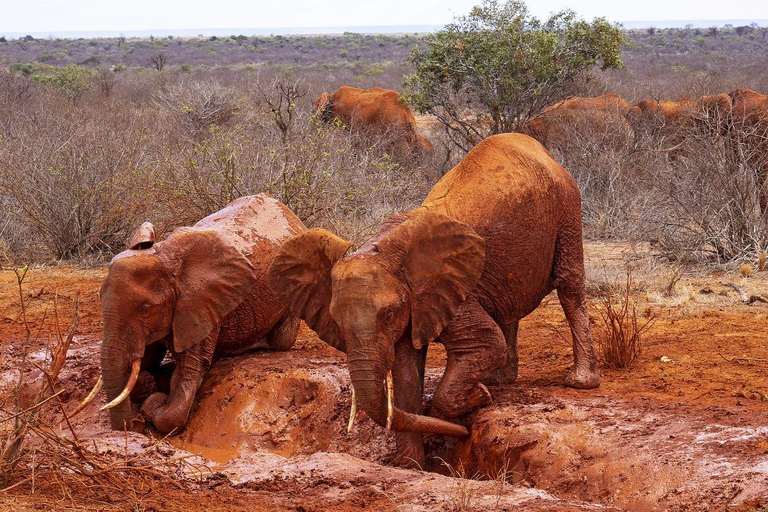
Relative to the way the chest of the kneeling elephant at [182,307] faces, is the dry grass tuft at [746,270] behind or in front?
behind

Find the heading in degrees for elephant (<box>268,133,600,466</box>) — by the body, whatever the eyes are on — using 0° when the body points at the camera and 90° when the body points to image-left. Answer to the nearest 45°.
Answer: approximately 45°

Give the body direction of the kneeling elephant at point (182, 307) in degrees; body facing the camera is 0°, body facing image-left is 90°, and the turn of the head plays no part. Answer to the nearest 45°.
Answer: approximately 45°

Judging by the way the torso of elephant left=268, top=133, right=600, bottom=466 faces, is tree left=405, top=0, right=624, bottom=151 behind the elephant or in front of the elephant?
behind

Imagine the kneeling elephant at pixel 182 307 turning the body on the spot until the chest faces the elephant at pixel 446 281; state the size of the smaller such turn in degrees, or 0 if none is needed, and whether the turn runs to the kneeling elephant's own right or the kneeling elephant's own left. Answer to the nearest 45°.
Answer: approximately 90° to the kneeling elephant's own left

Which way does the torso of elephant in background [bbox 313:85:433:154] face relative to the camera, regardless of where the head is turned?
to the viewer's left

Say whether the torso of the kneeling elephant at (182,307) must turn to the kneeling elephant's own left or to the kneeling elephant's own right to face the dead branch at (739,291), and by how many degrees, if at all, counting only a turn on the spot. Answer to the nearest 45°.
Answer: approximately 135° to the kneeling elephant's own left

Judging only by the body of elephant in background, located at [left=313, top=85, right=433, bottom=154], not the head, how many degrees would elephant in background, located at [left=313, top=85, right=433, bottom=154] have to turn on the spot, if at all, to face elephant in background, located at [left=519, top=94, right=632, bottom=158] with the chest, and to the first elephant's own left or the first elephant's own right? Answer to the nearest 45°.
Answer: approximately 135° to the first elephant's own left
